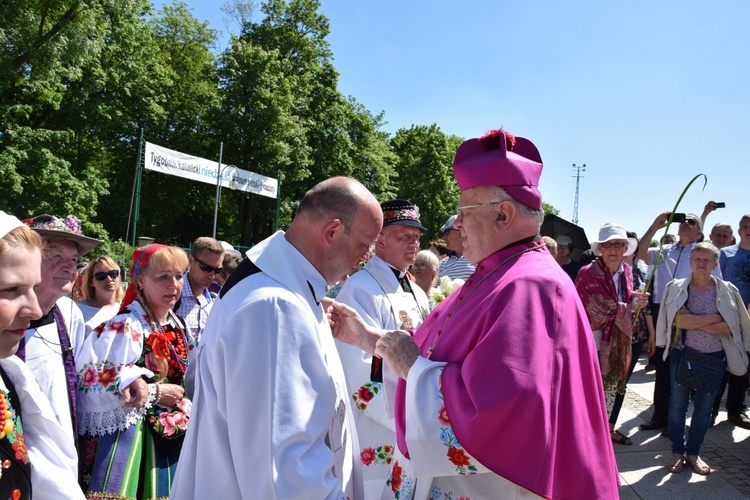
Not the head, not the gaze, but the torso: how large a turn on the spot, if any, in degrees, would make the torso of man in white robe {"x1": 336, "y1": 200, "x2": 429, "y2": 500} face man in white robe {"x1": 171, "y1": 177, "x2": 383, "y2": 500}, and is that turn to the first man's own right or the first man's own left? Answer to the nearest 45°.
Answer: approximately 45° to the first man's own right

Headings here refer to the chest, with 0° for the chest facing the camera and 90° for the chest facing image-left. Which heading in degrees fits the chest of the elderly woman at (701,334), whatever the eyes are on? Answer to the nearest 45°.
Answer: approximately 0°

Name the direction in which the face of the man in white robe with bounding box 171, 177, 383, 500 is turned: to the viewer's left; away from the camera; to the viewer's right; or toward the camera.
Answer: to the viewer's right

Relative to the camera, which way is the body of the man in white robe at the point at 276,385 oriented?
to the viewer's right

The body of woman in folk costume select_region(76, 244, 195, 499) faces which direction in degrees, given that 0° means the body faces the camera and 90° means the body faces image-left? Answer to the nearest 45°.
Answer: approximately 315°

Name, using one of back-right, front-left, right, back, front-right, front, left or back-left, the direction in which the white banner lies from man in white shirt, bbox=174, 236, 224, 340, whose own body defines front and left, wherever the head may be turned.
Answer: back-left

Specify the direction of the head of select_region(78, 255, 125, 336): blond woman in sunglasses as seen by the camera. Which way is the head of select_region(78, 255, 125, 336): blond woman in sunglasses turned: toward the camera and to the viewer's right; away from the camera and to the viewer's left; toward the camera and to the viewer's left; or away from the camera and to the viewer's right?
toward the camera and to the viewer's right

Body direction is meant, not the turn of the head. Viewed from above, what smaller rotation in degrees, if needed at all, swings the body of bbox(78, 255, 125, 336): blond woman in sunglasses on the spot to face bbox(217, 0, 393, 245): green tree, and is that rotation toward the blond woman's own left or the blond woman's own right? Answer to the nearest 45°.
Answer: approximately 135° to the blond woman's own left

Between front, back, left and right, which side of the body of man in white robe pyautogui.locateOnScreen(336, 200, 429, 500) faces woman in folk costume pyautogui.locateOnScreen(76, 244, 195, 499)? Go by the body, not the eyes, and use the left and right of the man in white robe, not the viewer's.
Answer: right

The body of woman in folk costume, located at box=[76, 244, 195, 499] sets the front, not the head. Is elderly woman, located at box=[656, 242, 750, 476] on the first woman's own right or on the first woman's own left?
on the first woman's own left
